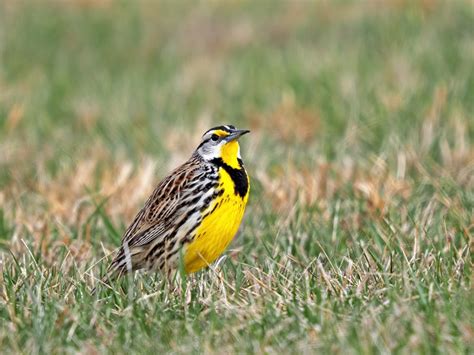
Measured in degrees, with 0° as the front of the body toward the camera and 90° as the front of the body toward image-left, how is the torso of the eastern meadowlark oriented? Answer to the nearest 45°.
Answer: approximately 315°
